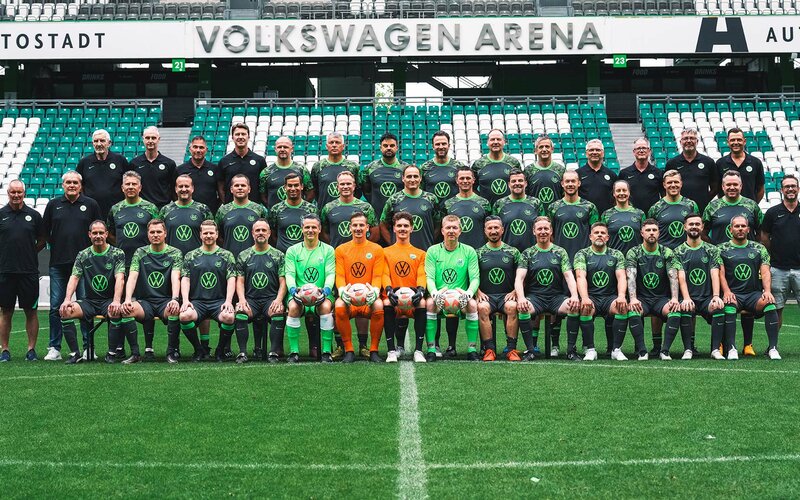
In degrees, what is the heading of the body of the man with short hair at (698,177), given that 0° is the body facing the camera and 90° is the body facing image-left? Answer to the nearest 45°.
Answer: approximately 0°

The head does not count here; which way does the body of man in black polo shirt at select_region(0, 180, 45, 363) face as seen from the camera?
toward the camera

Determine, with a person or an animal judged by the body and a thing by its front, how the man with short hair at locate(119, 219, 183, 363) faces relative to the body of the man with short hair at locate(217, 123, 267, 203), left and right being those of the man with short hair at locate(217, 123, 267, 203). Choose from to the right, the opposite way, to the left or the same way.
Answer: the same way

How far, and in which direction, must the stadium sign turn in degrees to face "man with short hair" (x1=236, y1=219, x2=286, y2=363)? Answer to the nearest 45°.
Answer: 0° — it already faces them

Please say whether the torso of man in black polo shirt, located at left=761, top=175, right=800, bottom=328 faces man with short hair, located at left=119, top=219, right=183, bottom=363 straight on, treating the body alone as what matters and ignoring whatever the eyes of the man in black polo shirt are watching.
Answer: no

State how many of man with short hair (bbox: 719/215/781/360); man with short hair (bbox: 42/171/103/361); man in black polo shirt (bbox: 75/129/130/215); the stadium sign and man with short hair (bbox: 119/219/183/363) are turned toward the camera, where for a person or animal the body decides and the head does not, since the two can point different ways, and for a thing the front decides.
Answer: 5

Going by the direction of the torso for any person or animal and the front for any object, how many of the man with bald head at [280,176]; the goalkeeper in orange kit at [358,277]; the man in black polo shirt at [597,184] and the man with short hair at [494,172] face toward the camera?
4

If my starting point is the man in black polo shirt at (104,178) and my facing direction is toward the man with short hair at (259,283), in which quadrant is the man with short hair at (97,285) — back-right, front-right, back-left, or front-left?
front-right

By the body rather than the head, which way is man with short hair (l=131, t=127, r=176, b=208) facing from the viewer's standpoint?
toward the camera

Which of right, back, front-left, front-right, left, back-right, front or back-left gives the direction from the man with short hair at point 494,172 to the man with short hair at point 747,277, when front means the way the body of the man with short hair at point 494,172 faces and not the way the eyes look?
left

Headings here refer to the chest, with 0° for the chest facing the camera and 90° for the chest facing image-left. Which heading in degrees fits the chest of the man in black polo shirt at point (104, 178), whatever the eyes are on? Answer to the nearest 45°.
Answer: approximately 0°

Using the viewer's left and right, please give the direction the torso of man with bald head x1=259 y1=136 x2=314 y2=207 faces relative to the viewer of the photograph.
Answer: facing the viewer

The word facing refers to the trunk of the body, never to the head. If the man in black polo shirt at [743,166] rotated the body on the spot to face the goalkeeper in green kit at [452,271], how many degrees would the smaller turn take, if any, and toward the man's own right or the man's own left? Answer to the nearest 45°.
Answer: approximately 45° to the man's own right
